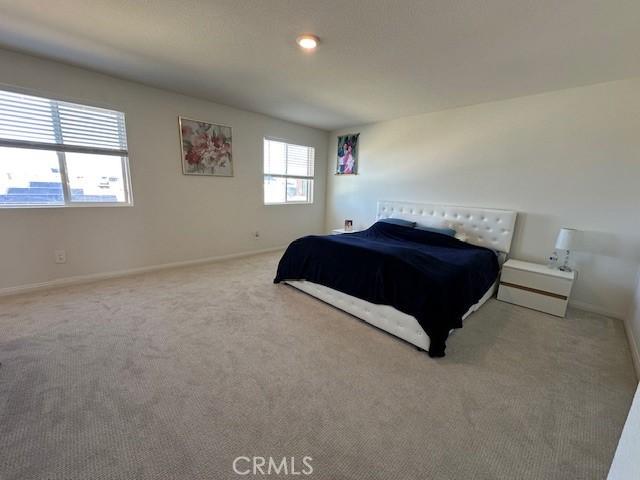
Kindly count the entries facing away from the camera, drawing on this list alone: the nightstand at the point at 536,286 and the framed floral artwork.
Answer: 0

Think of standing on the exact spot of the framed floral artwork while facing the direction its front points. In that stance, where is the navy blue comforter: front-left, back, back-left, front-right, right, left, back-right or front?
front

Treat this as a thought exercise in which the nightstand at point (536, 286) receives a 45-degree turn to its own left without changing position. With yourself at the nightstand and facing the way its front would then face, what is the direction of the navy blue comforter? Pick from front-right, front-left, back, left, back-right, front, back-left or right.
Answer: right

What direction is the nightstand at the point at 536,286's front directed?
toward the camera

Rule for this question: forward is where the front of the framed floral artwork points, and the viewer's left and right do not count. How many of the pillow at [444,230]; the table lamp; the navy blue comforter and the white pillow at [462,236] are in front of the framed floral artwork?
4

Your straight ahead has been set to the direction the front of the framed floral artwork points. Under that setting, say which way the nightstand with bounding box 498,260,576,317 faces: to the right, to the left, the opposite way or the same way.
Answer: to the right

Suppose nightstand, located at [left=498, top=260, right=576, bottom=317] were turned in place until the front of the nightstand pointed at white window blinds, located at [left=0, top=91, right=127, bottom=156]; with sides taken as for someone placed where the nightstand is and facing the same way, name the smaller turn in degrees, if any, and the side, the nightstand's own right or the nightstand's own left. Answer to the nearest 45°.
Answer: approximately 45° to the nightstand's own right

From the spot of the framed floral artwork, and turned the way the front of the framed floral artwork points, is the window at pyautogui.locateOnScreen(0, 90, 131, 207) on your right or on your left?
on your right

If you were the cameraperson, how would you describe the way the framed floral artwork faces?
facing the viewer and to the right of the viewer

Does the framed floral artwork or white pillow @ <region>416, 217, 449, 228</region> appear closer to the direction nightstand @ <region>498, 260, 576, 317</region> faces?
the framed floral artwork

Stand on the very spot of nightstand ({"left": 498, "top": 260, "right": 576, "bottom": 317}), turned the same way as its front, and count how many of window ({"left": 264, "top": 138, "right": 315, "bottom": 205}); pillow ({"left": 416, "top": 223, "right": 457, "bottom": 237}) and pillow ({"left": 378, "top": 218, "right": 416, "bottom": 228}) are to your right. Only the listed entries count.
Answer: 3

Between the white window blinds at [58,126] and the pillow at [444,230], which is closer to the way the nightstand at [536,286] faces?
the white window blinds

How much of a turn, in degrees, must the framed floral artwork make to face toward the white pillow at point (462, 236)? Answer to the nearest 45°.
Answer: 0° — it already faces it

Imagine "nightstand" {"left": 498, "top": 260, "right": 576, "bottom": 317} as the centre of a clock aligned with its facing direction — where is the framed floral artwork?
The framed floral artwork is roughly at 2 o'clock from the nightstand.

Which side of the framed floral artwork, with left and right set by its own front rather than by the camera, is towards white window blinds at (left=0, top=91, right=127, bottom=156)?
right

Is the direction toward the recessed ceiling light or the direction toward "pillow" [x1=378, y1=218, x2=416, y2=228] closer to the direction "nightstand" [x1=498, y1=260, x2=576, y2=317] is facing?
the recessed ceiling light

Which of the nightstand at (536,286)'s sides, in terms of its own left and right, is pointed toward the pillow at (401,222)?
right
